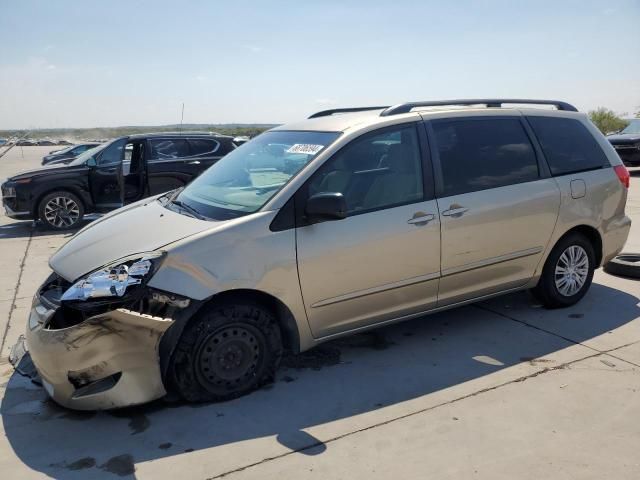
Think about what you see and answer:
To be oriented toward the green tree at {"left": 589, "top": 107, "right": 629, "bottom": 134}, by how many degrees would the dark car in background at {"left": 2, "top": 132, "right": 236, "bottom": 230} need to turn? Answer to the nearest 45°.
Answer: approximately 135° to its right

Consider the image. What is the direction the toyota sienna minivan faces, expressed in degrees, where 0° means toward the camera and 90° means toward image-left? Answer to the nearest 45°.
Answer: approximately 45°

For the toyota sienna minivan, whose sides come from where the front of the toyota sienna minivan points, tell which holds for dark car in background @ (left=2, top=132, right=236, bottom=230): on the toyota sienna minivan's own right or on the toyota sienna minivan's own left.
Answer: on the toyota sienna minivan's own right

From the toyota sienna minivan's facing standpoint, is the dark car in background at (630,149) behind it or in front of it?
behind

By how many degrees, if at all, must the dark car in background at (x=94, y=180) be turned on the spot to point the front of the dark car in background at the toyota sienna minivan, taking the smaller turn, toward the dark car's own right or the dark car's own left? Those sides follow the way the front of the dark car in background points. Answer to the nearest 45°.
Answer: approximately 90° to the dark car's own left

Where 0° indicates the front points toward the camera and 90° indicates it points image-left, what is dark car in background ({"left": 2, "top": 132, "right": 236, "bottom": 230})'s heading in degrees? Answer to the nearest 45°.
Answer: approximately 90°
